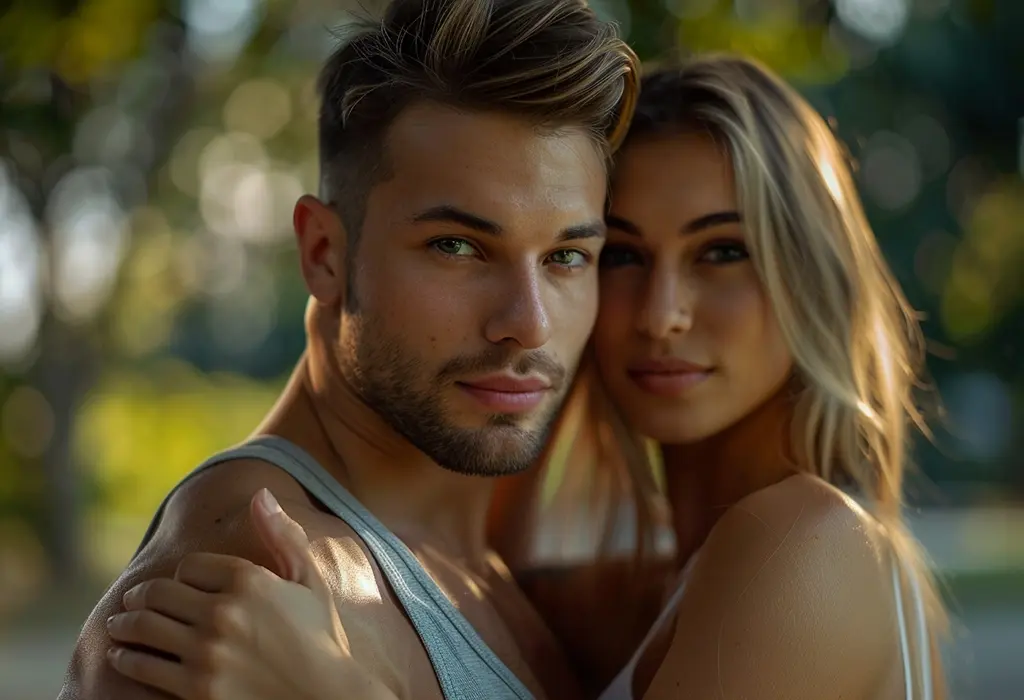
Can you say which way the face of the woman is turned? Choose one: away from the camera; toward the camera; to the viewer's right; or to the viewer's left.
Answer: toward the camera

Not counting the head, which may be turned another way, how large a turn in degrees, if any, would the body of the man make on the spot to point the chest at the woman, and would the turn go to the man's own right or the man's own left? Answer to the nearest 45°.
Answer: approximately 45° to the man's own left
